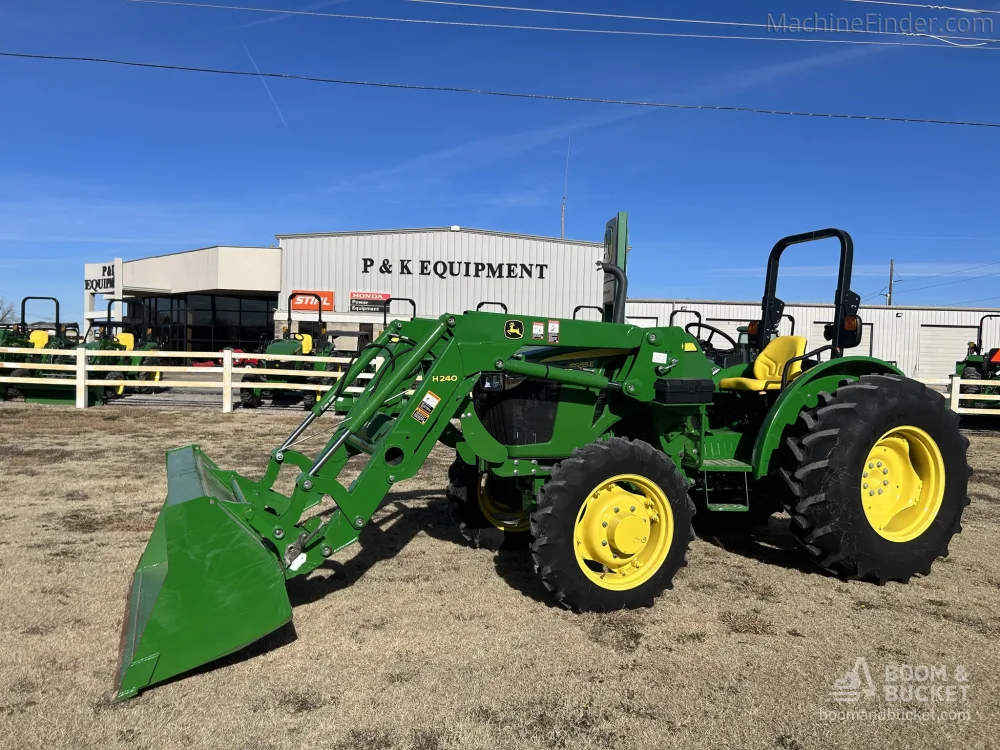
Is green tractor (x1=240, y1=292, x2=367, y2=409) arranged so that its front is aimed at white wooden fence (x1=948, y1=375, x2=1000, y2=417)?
no

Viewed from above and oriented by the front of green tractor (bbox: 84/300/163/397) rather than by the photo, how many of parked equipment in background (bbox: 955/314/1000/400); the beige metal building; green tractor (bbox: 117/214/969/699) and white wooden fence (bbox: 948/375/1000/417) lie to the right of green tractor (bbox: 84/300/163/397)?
0

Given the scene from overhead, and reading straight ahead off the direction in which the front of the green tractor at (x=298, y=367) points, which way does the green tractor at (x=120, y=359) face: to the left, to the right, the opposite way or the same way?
the same way

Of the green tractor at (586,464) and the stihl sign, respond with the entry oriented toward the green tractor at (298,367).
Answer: the stihl sign

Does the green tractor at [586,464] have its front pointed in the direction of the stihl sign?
no

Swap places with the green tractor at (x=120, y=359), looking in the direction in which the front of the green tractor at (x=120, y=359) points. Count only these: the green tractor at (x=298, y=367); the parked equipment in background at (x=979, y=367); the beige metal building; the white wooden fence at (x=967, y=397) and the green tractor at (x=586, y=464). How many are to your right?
0

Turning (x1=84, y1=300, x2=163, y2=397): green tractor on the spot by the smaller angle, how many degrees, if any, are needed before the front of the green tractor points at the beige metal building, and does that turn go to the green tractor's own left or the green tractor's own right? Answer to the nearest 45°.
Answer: approximately 135° to the green tractor's own left

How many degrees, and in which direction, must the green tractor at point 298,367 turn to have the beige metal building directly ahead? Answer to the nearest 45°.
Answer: approximately 135° to its left

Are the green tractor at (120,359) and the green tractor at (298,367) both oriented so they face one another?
no

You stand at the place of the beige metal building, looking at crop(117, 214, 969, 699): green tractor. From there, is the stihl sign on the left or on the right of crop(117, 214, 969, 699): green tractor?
right

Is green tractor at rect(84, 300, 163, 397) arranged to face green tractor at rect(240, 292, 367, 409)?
no

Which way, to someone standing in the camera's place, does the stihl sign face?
facing the viewer

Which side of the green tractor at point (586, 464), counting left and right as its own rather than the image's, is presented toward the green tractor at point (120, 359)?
right

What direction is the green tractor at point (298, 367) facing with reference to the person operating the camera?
facing the viewer and to the left of the viewer
